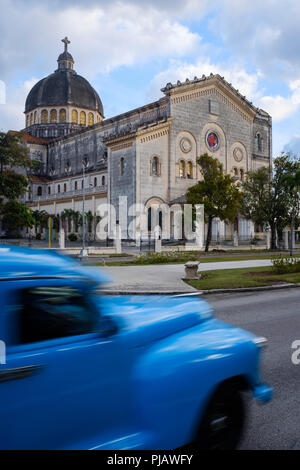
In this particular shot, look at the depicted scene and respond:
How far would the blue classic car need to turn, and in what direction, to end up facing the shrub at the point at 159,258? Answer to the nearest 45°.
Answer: approximately 90° to its left

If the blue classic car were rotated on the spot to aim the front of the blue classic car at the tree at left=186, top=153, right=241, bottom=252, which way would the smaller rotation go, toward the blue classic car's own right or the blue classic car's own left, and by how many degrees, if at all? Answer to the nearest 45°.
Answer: approximately 90° to the blue classic car's own left

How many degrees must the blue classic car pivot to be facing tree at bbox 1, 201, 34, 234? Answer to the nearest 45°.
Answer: approximately 90° to its left

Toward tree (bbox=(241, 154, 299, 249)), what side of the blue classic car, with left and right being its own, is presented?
left

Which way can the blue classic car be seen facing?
to the viewer's right

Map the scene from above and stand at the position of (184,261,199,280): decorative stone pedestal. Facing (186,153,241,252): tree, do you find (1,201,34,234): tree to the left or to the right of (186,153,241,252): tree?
left
